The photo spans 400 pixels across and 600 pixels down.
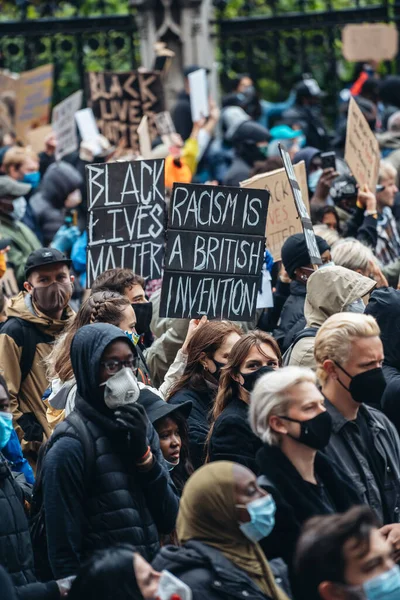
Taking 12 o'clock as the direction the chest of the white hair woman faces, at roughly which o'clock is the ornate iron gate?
The ornate iron gate is roughly at 7 o'clock from the white hair woman.

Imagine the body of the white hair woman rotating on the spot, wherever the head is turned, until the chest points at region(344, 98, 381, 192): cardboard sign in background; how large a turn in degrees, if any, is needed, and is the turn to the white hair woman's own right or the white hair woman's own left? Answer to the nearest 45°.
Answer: approximately 135° to the white hair woman's own left

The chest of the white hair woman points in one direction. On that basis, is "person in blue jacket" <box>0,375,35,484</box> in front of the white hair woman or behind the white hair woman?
behind

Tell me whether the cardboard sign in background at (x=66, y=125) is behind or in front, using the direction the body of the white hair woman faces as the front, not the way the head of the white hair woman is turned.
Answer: behind

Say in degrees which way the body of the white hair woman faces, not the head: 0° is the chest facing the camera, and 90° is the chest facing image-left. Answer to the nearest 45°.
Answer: approximately 315°
